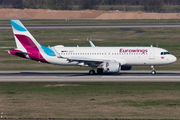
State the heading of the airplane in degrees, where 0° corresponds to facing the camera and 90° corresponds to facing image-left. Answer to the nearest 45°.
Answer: approximately 270°
